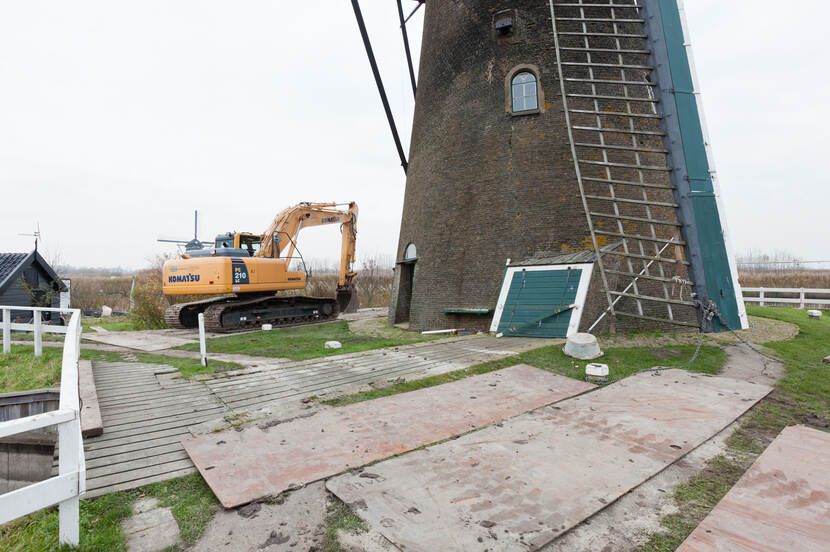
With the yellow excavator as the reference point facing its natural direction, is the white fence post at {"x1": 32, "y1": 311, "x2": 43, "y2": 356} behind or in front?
behind

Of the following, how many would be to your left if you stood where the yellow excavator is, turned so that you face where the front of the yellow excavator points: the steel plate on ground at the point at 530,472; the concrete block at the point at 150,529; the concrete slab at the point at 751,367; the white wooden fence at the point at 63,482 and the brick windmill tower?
0

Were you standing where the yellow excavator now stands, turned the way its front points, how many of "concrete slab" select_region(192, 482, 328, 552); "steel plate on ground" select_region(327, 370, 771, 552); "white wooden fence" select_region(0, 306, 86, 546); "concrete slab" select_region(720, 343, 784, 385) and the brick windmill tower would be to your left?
0

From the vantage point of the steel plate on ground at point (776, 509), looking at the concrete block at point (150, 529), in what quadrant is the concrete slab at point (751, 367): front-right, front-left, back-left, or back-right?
back-right

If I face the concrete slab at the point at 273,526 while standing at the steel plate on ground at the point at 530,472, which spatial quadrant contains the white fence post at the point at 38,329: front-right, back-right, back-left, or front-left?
front-right

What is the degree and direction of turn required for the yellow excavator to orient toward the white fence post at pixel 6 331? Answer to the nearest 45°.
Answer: approximately 180°

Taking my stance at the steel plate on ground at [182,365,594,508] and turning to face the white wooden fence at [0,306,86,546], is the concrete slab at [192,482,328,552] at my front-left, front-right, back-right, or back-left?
front-left

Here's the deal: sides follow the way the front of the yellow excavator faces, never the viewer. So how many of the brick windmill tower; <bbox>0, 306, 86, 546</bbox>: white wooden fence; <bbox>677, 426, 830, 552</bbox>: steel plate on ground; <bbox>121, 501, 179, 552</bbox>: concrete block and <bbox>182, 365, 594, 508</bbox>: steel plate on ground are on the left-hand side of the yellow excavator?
0

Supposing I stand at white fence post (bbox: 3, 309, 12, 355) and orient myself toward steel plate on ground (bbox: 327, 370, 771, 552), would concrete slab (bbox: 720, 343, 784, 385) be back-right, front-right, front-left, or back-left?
front-left

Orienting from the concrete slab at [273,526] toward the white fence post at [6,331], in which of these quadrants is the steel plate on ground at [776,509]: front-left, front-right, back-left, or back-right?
back-right

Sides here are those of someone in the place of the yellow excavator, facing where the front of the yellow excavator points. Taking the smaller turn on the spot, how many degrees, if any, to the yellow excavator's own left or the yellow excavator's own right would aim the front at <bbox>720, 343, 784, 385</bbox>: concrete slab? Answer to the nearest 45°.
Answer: approximately 90° to the yellow excavator's own right

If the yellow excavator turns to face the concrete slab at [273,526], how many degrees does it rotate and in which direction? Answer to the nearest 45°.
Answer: approximately 135° to its right

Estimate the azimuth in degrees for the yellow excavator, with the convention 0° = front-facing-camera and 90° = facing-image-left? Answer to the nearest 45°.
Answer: approximately 225°

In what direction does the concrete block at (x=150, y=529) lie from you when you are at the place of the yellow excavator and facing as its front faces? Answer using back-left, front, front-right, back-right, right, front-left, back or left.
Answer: back-right

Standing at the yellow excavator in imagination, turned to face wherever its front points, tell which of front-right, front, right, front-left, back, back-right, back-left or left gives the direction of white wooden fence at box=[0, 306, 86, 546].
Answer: back-right
